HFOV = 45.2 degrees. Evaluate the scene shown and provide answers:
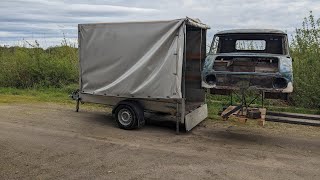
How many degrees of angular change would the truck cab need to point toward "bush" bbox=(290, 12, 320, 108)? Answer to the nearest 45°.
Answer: approximately 135° to its left

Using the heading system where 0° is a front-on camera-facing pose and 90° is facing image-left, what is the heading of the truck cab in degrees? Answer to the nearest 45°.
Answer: approximately 0°

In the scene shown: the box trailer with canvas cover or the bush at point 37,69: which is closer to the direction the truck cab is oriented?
the box trailer with canvas cover

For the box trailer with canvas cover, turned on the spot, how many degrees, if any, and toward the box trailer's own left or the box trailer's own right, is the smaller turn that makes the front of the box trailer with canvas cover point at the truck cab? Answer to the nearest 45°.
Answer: approximately 135° to the box trailer's own right

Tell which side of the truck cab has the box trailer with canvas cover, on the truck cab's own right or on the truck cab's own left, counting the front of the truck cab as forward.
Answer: on the truck cab's own right

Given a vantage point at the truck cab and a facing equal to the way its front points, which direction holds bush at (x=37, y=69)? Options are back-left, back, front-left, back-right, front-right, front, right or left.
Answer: back-right

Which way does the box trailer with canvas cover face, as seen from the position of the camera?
facing away from the viewer and to the left of the viewer
